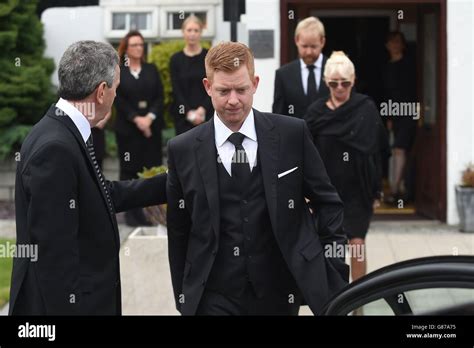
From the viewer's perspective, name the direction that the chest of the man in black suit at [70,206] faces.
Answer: to the viewer's right

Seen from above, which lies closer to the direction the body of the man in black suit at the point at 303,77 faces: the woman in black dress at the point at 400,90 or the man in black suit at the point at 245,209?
the man in black suit

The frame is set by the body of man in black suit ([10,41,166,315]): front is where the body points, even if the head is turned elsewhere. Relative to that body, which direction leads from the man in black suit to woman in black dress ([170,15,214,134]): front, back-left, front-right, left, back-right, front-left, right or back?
left

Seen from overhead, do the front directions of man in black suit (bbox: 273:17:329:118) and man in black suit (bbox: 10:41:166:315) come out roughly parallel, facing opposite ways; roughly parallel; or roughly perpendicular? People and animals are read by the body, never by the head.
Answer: roughly perpendicular

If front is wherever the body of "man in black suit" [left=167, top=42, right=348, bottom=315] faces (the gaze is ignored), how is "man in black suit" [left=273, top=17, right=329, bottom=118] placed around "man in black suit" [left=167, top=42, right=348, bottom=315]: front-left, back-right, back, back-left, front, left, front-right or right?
back

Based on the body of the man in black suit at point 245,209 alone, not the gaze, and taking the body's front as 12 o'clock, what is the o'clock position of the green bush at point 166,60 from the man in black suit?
The green bush is roughly at 6 o'clock from the man in black suit.

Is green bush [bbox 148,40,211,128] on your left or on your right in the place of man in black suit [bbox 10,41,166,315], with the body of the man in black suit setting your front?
on your left

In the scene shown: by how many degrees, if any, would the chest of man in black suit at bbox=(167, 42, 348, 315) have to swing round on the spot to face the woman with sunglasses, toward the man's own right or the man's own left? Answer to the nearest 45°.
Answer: approximately 180°
